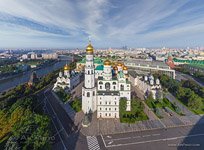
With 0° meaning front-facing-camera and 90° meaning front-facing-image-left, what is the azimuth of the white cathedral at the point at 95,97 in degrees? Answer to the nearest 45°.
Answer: approximately 0°
